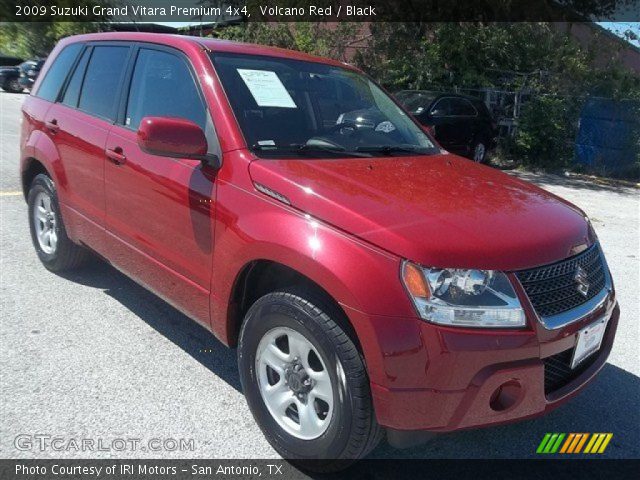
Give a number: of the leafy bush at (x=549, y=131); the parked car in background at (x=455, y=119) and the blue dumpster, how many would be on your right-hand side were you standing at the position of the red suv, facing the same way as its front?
0

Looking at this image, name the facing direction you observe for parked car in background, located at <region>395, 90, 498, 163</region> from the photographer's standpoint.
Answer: facing the viewer and to the left of the viewer

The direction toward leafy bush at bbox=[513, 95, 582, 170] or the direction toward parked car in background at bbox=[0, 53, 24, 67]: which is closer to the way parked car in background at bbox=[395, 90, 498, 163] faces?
the parked car in background

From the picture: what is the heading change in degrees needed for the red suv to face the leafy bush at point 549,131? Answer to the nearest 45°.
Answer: approximately 90° to its left

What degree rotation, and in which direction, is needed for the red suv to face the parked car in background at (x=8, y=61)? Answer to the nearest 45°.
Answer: approximately 180°

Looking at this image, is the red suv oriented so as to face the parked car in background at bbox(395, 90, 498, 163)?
no

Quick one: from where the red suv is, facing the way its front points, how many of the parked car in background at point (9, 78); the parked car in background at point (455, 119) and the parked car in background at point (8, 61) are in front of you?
0

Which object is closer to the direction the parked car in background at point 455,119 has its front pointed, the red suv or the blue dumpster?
the red suv

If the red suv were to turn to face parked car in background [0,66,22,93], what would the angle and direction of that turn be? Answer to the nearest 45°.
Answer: approximately 180°

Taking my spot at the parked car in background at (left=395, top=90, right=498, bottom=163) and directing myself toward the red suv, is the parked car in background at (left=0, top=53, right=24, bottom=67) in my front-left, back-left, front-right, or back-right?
back-right

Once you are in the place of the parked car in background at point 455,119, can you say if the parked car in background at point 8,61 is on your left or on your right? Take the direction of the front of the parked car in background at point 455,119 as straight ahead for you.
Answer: on your right

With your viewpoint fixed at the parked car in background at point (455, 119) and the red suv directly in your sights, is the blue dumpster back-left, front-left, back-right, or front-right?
back-left

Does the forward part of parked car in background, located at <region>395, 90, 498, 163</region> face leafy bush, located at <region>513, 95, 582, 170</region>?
no

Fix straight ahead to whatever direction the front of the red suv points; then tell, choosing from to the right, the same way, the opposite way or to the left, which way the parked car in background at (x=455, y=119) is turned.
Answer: to the right

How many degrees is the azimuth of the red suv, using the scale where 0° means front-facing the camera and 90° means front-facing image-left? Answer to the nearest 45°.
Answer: approximately 315°

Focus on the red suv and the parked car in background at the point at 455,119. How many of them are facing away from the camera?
0

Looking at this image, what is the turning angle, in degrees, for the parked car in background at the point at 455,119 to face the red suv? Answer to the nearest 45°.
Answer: approximately 45° to its left
